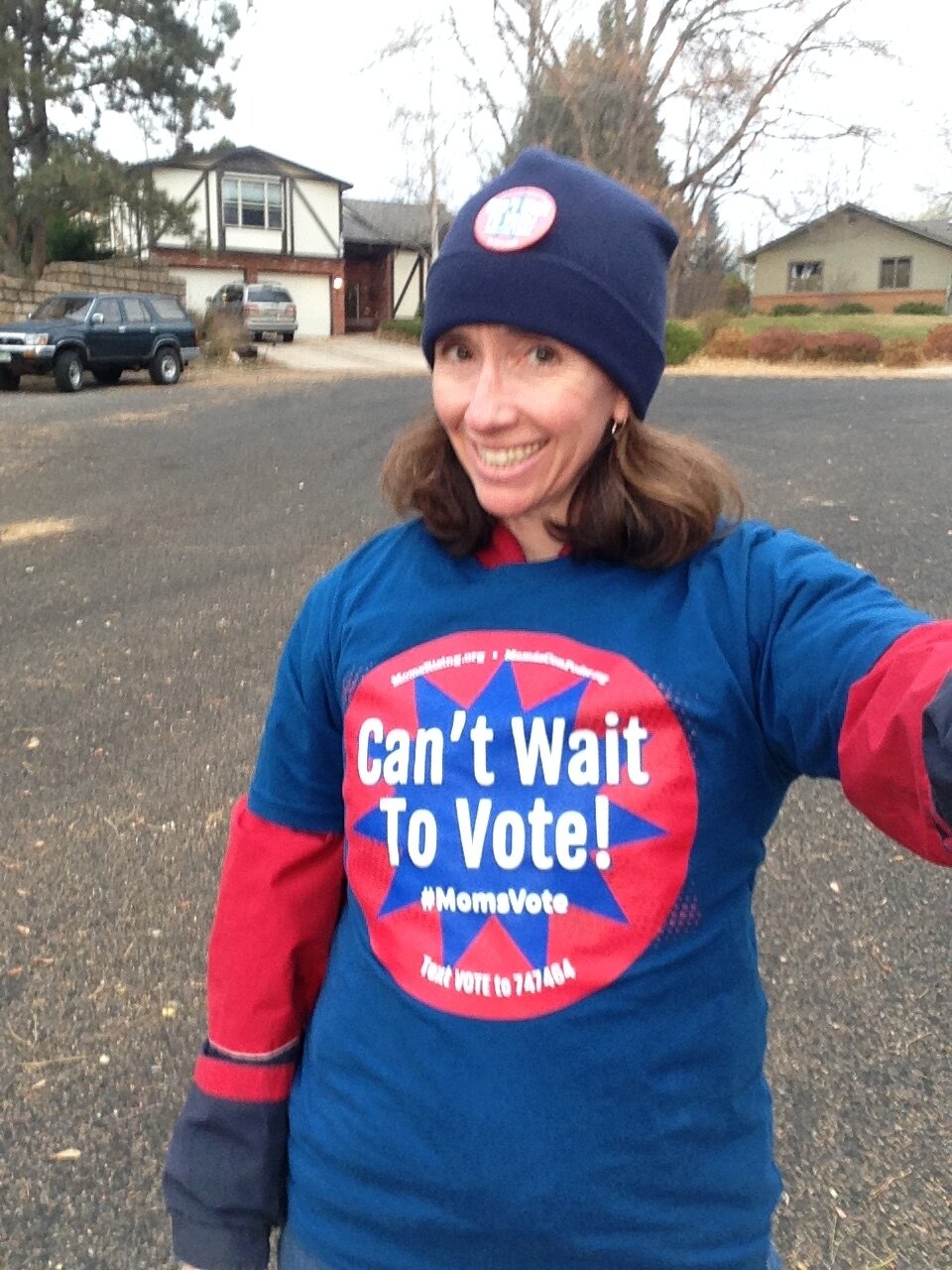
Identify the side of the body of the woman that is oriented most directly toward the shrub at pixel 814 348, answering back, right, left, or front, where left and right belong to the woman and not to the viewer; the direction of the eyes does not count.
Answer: back

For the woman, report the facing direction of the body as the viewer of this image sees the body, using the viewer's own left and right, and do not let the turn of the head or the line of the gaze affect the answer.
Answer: facing the viewer

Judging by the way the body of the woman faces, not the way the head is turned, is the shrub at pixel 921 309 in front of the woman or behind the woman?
behind

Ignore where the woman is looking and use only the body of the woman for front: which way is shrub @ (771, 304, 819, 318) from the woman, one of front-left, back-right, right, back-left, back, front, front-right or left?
back

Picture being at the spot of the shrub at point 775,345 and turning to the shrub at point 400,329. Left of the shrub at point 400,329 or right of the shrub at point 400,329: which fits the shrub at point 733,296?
right

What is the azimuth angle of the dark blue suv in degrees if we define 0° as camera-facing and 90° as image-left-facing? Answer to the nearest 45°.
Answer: approximately 45°

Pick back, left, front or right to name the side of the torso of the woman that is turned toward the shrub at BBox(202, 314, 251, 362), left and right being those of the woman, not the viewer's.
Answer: back

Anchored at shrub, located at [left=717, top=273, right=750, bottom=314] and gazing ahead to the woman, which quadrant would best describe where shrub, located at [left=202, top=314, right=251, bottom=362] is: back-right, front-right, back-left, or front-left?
front-right

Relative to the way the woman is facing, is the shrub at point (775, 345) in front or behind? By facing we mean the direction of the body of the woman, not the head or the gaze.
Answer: behind

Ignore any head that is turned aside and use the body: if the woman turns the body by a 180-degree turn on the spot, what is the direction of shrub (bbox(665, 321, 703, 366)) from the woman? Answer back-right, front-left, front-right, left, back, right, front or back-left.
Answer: front

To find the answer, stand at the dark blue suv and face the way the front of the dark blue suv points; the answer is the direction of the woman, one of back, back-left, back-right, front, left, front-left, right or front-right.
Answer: front-left

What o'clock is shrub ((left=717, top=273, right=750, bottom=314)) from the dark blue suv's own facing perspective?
The shrub is roughly at 6 o'clock from the dark blue suv.

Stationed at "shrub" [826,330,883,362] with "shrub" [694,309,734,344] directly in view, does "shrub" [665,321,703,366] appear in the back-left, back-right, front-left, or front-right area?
front-left

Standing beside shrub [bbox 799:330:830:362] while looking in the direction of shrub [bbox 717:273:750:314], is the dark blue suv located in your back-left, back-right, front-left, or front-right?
back-left

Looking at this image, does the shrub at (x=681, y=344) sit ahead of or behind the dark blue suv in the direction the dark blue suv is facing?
behind

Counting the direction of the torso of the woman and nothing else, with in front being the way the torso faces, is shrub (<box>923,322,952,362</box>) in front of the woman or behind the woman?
behind

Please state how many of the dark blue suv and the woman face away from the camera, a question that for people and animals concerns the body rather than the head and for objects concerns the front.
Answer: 0
